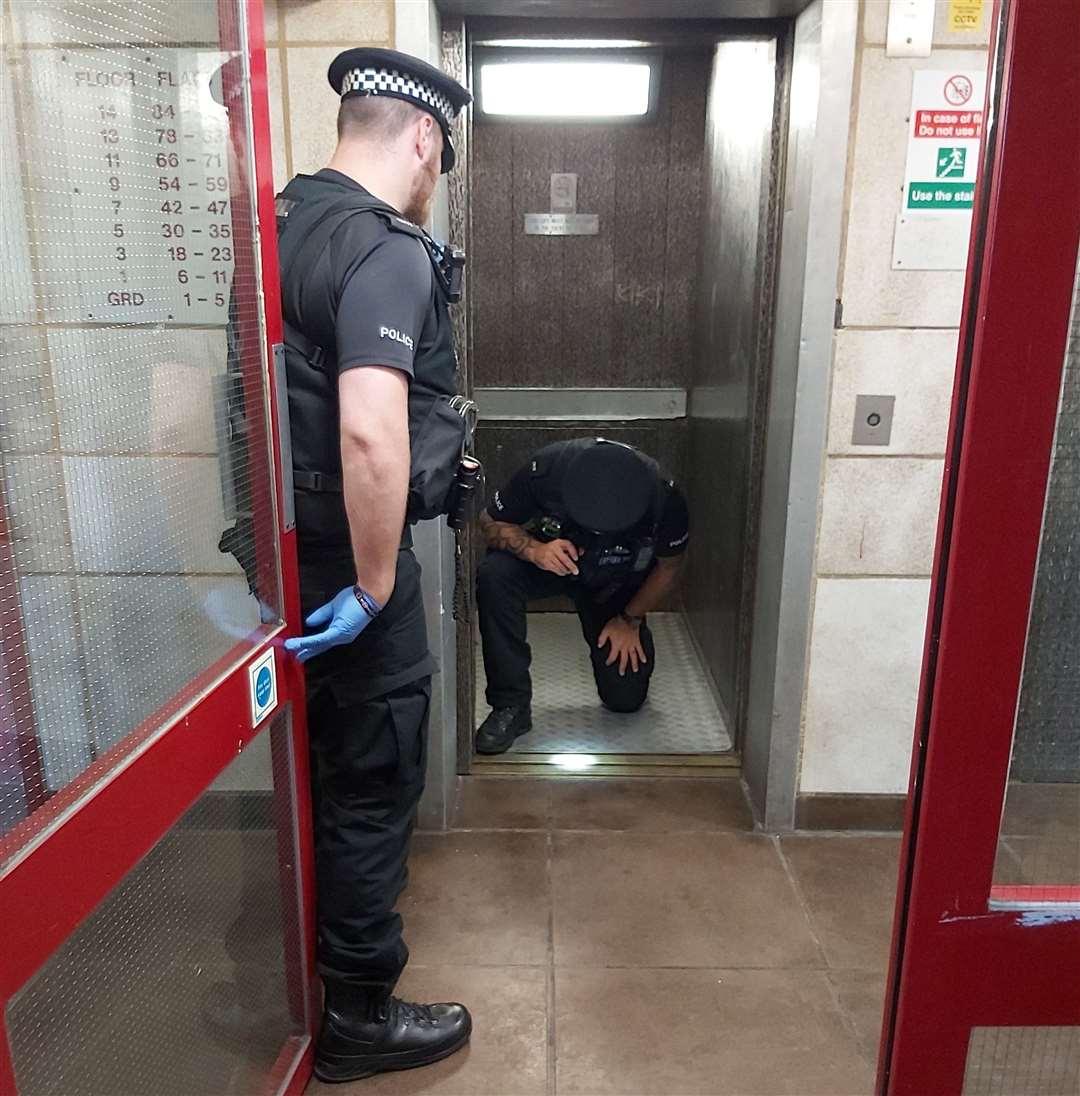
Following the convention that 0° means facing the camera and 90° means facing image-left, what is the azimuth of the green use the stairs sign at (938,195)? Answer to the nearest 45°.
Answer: approximately 0°

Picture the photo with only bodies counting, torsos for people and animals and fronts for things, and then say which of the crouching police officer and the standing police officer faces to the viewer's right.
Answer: the standing police officer

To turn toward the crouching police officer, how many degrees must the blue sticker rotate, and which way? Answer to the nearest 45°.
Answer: approximately 90° to its left

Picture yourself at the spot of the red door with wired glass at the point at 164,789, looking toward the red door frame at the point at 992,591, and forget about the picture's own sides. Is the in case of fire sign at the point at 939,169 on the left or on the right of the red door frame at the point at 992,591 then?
left

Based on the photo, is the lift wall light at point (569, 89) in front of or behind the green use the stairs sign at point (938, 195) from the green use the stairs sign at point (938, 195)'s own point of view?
behind

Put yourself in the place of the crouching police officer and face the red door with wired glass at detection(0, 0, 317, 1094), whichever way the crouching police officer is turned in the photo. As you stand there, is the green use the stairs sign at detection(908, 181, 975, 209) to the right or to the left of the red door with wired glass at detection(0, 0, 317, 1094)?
left

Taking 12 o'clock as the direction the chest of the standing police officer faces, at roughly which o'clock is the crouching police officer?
The crouching police officer is roughly at 10 o'clock from the standing police officer.

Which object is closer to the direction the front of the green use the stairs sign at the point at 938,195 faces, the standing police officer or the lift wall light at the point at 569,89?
the standing police officer

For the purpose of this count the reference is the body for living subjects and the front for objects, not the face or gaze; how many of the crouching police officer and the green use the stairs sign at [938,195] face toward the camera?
2

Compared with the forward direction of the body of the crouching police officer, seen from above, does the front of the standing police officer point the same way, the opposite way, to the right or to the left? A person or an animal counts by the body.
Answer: to the left
